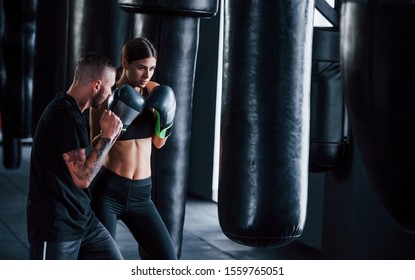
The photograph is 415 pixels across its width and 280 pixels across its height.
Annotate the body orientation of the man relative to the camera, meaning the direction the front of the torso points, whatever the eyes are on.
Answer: to the viewer's right

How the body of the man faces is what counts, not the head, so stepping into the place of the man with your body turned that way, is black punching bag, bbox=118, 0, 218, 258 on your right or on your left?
on your left

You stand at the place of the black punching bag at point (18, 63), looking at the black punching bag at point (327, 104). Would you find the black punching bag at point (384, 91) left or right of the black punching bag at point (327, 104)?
right

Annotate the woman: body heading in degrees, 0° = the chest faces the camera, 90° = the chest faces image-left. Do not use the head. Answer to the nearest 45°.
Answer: approximately 315°

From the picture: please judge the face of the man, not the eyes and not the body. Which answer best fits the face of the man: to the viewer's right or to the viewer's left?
to the viewer's right

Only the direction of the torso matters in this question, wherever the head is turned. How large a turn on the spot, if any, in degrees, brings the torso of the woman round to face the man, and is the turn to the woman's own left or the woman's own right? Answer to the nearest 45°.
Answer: approximately 45° to the woman's own right

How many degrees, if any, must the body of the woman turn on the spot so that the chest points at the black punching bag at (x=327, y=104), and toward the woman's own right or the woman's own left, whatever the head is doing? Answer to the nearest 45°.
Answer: approximately 90° to the woman's own left

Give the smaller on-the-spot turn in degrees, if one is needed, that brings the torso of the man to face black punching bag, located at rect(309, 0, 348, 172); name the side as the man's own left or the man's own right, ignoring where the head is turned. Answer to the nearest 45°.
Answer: approximately 45° to the man's own left
